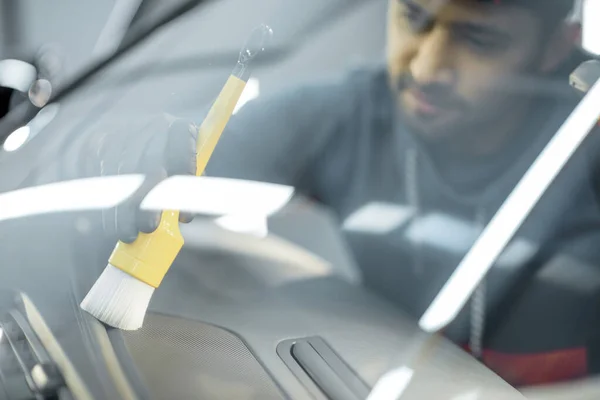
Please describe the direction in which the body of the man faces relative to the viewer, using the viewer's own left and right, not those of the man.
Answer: facing the viewer and to the left of the viewer

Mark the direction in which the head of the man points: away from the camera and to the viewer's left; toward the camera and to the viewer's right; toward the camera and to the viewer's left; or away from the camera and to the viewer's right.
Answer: toward the camera and to the viewer's left
